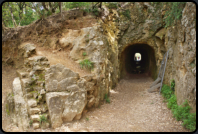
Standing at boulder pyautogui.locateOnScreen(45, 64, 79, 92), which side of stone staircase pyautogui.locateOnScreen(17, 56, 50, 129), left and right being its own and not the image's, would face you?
left

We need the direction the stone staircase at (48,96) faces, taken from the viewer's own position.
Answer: facing the viewer

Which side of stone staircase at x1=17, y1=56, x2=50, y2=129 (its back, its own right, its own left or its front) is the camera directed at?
front

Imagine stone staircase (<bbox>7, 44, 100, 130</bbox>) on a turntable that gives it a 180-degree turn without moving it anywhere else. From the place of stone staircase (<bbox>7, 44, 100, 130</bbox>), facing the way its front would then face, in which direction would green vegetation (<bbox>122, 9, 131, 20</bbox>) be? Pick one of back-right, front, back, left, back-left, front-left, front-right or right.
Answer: front-right
